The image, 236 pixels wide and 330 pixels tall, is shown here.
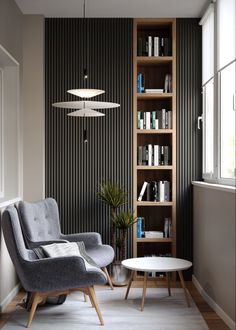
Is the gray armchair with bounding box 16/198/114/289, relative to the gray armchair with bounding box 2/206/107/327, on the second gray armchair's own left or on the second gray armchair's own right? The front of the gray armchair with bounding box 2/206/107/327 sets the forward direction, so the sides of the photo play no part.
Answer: on the second gray armchair's own left

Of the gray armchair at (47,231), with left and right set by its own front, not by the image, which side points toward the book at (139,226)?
left

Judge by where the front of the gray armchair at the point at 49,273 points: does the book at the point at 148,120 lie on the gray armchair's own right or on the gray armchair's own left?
on the gray armchair's own left

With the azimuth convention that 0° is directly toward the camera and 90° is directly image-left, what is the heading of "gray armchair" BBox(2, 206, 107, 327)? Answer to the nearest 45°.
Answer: approximately 270°

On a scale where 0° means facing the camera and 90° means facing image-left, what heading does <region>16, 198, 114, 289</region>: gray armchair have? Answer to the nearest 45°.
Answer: approximately 315°

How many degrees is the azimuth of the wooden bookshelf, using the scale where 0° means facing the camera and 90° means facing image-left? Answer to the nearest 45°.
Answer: approximately 0°
